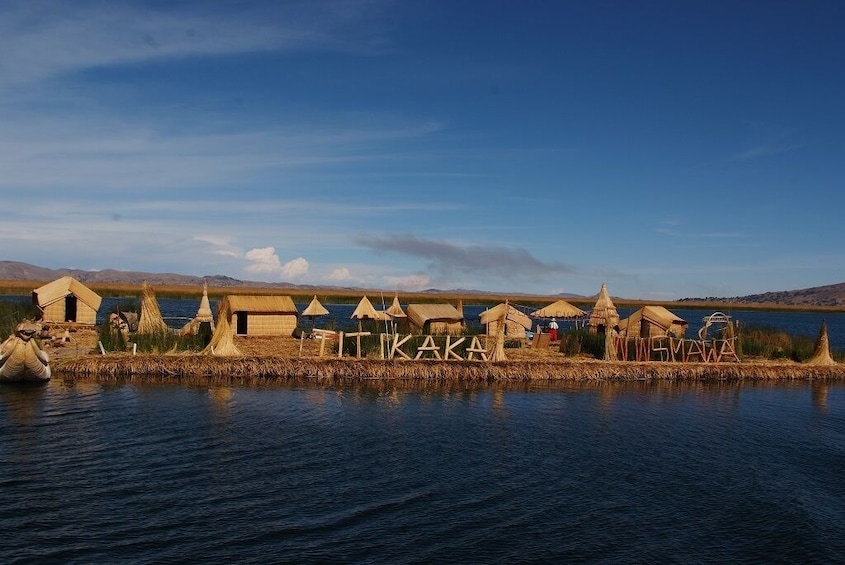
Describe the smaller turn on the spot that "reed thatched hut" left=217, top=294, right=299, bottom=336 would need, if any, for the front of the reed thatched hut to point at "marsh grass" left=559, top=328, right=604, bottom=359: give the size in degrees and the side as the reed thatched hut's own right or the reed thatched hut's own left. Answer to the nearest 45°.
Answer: approximately 90° to the reed thatched hut's own left

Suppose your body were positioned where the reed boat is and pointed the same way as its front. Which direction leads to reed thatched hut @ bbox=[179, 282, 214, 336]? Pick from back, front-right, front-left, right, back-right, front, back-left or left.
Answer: back-left

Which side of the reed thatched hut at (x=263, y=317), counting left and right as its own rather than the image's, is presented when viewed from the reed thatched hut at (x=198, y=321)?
right

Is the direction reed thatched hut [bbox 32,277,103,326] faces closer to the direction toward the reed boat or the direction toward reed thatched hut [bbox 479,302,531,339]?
the reed boat

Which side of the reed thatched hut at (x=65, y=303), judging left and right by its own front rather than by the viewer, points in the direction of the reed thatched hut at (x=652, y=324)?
left

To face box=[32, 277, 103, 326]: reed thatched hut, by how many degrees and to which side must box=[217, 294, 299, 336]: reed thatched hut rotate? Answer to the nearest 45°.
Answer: approximately 90° to its right
